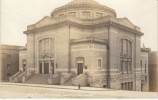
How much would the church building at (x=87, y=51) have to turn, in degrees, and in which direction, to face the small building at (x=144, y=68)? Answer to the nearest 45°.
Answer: approximately 135° to its left

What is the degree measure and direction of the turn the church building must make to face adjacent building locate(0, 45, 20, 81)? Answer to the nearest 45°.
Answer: approximately 45° to its right

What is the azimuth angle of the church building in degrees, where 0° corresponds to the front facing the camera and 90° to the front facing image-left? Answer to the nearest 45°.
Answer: approximately 45°

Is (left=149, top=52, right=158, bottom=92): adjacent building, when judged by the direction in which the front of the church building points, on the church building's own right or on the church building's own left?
on the church building's own left
